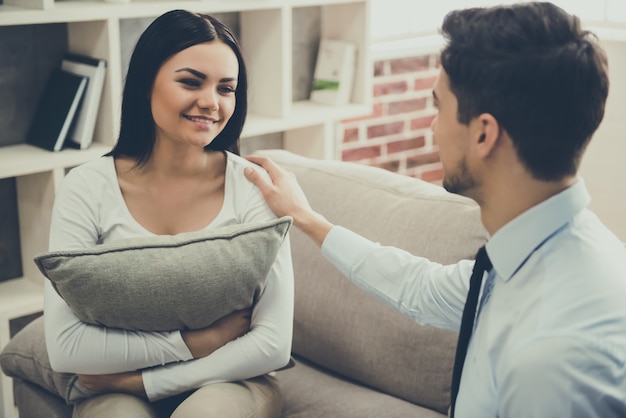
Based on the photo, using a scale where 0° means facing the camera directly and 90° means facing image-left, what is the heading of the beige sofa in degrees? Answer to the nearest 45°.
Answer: approximately 45°

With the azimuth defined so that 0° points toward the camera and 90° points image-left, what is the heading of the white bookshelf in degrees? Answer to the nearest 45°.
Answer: approximately 315°

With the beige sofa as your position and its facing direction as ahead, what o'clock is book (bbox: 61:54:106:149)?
The book is roughly at 3 o'clock from the beige sofa.

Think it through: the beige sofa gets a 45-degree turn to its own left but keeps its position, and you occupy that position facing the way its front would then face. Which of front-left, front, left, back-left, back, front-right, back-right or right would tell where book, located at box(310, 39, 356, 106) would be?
back

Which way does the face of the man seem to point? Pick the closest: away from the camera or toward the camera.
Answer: away from the camera

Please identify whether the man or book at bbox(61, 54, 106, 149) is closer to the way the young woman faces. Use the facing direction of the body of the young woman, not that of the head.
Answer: the man

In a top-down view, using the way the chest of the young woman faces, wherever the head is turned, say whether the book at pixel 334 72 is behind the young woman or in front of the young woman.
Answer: behind

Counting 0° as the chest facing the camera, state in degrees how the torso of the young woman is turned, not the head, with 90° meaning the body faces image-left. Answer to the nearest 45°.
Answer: approximately 0°

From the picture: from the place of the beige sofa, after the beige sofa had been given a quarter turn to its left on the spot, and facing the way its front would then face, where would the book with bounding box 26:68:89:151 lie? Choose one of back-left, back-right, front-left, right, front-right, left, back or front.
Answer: back

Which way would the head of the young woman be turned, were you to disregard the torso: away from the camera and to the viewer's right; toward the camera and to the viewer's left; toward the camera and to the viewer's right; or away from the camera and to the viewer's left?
toward the camera and to the viewer's right
